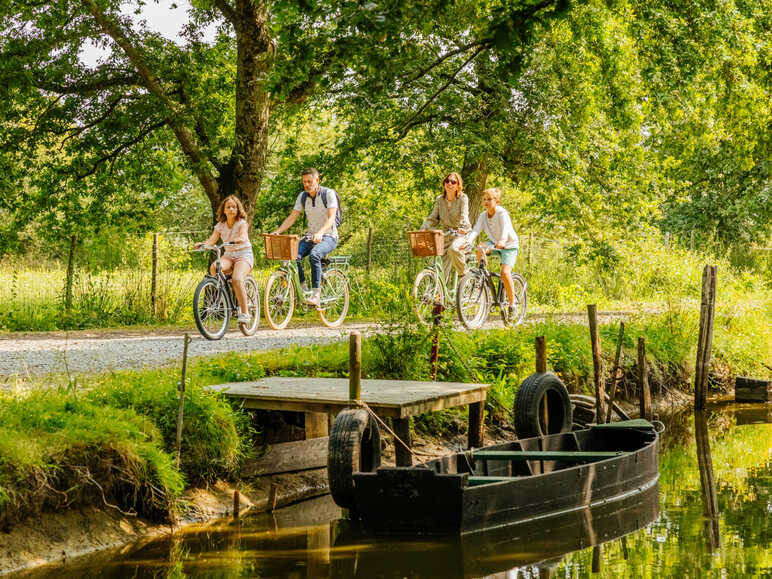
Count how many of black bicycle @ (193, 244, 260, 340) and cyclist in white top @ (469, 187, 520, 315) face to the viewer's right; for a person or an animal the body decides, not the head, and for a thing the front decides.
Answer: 0

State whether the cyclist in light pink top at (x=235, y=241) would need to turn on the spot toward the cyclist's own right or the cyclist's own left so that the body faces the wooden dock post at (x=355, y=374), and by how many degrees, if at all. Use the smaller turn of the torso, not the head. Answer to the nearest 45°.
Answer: approximately 45° to the cyclist's own left

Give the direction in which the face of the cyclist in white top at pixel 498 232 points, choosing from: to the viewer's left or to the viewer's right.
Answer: to the viewer's left

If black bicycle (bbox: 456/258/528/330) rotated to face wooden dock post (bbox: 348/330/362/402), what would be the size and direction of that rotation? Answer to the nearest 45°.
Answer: approximately 45° to its left

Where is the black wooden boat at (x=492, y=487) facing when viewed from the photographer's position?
facing away from the viewer and to the right of the viewer

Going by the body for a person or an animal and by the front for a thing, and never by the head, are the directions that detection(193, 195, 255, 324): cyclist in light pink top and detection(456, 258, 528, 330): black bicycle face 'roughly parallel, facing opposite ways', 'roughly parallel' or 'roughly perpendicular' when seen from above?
roughly parallel

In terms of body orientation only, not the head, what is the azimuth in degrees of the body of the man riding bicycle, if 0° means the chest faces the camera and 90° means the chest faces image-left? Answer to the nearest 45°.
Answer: approximately 45°

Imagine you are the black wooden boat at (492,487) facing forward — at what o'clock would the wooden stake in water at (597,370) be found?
The wooden stake in water is roughly at 11 o'clock from the black wooden boat.

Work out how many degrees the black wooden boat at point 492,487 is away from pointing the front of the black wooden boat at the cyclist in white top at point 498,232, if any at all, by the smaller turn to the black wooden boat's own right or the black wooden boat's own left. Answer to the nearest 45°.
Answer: approximately 45° to the black wooden boat's own left

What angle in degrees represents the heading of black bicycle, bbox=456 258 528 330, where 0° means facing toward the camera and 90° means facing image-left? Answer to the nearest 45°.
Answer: approximately 45°

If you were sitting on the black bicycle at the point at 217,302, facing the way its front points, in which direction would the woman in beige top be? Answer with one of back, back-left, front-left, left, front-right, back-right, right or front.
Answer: back-left

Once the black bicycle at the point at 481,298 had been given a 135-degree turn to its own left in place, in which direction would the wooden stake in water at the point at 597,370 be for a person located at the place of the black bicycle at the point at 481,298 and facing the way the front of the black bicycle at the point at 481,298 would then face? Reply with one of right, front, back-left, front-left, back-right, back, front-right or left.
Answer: front-right

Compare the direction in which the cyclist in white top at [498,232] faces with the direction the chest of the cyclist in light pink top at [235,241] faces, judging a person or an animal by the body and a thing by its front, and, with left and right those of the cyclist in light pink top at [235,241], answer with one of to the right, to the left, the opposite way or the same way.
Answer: the same way

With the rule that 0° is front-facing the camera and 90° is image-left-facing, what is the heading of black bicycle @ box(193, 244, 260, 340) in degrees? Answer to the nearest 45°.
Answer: approximately 45°

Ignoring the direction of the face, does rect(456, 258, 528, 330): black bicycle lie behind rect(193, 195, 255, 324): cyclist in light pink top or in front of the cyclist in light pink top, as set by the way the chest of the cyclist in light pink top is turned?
behind
